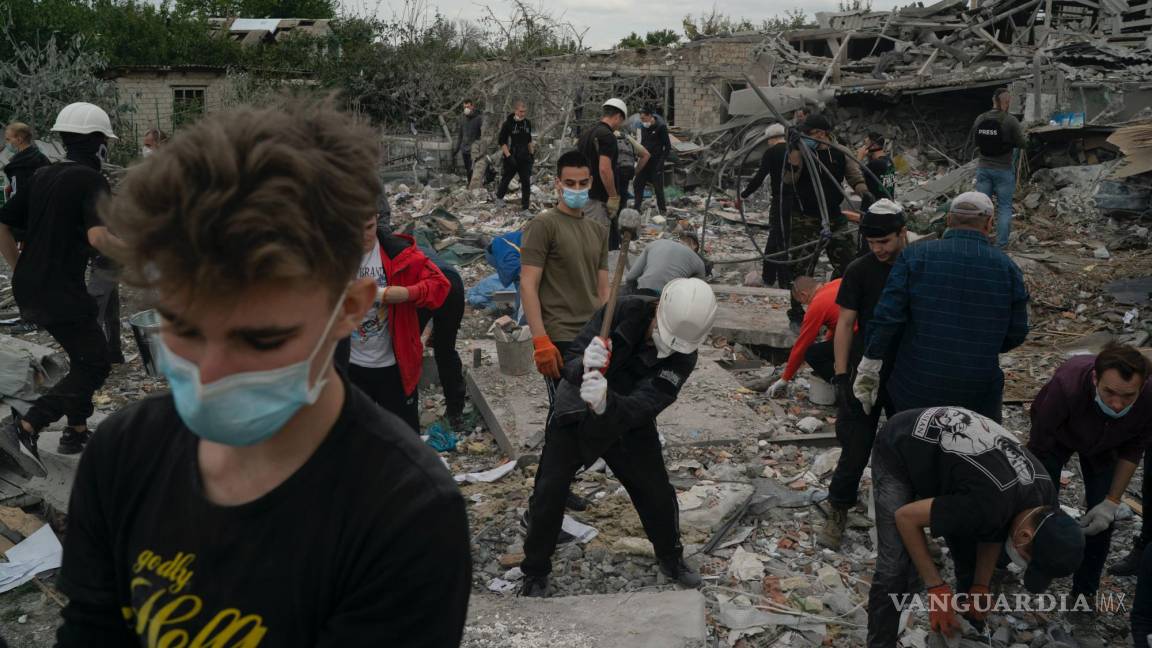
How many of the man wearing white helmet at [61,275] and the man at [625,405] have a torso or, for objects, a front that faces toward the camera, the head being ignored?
1

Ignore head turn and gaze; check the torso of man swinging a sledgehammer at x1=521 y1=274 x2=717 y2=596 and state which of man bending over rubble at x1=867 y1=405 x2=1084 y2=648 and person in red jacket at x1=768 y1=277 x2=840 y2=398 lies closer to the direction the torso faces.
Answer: the man bending over rubble

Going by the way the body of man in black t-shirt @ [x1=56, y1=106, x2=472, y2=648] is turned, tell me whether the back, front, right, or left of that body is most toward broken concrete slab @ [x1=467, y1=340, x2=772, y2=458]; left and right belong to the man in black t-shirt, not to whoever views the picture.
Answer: back

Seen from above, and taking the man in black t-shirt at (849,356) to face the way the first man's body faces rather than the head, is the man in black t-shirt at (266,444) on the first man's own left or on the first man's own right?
on the first man's own right

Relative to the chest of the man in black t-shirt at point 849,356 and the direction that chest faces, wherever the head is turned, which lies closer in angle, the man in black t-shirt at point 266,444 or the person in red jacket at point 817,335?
the man in black t-shirt

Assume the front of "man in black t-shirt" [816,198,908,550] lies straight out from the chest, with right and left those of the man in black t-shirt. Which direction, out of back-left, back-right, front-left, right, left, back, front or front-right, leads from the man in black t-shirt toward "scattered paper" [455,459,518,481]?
back-right
